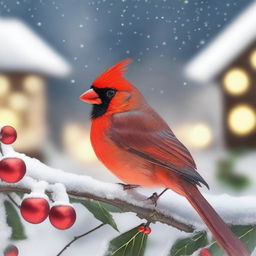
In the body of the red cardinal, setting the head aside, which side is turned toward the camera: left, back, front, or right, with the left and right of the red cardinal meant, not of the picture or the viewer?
left
